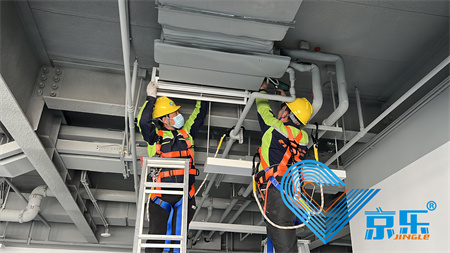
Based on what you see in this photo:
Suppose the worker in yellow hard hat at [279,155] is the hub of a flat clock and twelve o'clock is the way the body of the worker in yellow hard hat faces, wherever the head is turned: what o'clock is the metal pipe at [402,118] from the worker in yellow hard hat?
The metal pipe is roughly at 4 o'clock from the worker in yellow hard hat.

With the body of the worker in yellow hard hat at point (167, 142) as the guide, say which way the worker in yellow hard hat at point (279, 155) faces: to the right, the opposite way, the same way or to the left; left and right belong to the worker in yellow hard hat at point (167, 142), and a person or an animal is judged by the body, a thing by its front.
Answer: the opposite way

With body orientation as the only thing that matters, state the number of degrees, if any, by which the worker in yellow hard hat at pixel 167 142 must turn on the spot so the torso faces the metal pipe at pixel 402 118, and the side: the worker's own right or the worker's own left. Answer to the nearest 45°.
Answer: approximately 45° to the worker's own left

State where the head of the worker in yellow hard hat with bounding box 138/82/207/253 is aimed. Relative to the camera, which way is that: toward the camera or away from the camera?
toward the camera

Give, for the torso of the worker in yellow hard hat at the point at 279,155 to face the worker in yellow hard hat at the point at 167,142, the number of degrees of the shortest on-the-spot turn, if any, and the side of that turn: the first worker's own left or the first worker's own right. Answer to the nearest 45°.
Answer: approximately 45° to the first worker's own left

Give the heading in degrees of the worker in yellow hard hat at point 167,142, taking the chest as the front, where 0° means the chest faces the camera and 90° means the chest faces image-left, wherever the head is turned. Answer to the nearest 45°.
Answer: approximately 315°

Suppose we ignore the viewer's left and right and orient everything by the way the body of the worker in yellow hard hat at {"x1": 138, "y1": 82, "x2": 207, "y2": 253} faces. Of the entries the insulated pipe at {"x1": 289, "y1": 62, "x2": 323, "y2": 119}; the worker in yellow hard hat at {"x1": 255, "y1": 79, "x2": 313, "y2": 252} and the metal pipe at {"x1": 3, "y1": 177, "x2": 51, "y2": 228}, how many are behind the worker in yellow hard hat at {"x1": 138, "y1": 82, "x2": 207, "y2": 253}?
1

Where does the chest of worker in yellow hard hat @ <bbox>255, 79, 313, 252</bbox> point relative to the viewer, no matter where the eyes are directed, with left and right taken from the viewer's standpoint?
facing away from the viewer and to the left of the viewer
